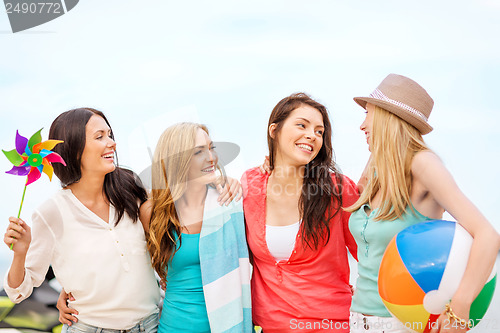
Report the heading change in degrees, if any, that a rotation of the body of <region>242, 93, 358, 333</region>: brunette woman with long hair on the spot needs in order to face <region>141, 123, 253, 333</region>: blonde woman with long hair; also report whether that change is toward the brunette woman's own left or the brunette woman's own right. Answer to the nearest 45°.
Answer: approximately 90° to the brunette woman's own right

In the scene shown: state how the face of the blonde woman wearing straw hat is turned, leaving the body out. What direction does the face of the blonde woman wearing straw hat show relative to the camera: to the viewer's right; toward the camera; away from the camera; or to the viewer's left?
to the viewer's left

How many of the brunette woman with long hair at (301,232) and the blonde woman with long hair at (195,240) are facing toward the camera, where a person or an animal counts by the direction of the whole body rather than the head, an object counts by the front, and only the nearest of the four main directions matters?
2

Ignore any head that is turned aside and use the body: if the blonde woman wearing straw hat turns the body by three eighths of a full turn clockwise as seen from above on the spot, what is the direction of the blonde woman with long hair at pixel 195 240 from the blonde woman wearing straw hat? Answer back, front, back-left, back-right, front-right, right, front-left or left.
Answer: left

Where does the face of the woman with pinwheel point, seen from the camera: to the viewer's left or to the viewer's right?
to the viewer's right

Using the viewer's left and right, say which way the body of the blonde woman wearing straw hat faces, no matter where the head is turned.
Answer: facing the viewer and to the left of the viewer

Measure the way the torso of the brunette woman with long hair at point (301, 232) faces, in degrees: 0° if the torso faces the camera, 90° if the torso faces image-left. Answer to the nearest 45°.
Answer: approximately 0°

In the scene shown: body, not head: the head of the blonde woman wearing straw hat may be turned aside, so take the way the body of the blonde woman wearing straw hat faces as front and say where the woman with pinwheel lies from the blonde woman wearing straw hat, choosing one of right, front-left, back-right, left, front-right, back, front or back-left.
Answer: front-right

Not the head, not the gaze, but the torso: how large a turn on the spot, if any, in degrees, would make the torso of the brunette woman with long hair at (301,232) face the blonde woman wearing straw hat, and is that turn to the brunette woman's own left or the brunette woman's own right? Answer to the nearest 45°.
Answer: approximately 45° to the brunette woman's own left

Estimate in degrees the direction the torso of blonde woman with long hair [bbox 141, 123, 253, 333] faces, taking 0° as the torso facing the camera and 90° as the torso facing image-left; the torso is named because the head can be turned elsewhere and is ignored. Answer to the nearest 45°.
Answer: approximately 0°

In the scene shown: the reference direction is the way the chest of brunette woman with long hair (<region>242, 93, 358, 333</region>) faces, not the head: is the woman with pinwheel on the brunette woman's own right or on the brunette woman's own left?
on the brunette woman's own right
